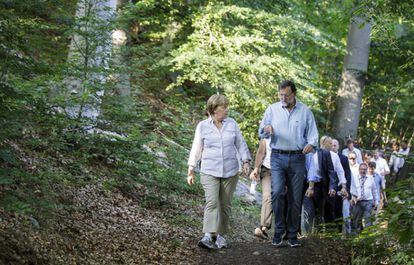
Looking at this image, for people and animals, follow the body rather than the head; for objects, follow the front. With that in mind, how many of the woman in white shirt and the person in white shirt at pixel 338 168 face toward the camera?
2

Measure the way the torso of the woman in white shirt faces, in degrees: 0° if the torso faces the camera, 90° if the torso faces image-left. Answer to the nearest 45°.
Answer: approximately 0°

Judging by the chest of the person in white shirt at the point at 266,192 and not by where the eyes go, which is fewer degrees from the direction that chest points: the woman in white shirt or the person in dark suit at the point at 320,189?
the woman in white shirt

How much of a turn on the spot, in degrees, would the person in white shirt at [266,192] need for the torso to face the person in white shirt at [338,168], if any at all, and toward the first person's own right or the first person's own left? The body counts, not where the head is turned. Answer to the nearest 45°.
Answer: approximately 180°

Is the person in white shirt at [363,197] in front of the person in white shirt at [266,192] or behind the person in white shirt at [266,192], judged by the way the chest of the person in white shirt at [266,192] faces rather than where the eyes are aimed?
behind

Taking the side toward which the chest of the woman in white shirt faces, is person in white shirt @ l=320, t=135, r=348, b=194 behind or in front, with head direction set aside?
behind

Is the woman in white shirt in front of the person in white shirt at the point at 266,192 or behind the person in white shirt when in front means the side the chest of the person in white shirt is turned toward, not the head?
in front

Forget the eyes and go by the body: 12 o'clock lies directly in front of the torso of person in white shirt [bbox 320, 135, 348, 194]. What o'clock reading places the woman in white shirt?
The woman in white shirt is roughly at 1 o'clock from the person in white shirt.

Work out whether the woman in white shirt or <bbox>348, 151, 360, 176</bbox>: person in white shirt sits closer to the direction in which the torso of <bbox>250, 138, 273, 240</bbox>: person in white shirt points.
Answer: the woman in white shirt

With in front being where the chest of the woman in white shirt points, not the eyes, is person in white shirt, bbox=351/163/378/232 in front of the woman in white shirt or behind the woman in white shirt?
behind
